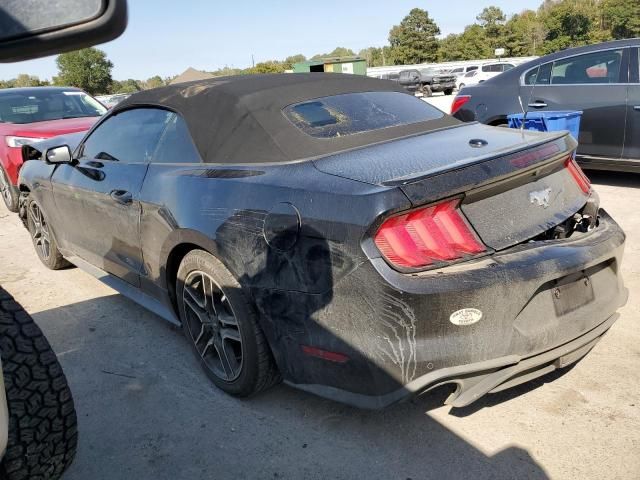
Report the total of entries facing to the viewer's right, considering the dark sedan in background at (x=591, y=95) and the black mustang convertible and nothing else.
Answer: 1

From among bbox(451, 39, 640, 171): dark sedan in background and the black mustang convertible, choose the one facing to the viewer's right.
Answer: the dark sedan in background

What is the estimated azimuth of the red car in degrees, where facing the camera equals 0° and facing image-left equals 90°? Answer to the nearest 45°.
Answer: approximately 315°

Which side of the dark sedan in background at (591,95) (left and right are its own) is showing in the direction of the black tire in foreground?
right

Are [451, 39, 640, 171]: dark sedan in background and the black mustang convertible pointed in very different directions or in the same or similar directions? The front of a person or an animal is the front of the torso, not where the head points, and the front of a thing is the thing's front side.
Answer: very different directions

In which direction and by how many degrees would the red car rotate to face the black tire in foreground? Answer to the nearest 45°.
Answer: approximately 45° to its right

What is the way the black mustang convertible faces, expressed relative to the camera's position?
facing away from the viewer and to the left of the viewer

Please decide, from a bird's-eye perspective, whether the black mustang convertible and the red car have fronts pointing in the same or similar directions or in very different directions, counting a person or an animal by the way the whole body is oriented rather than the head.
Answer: very different directions

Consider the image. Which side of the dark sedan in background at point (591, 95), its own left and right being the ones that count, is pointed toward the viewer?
right
